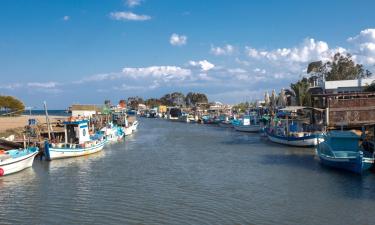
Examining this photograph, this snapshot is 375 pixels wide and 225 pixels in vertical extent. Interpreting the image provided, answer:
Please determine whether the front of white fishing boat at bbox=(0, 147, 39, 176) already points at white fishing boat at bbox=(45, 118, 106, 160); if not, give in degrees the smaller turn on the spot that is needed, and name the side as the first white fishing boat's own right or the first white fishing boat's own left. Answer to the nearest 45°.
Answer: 0° — it already faces it

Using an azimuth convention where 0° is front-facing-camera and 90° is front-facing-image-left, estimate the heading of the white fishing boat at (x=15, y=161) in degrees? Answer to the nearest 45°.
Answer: approximately 225°
